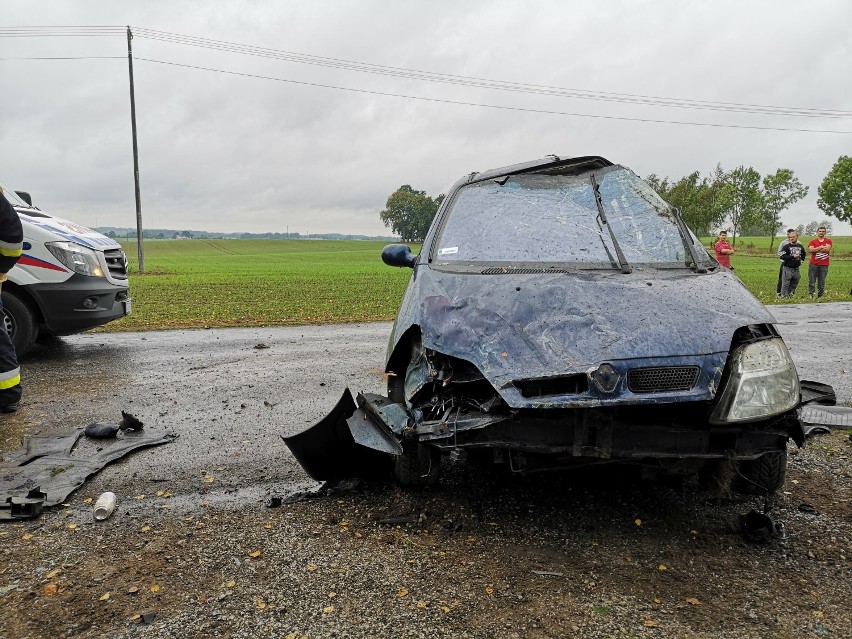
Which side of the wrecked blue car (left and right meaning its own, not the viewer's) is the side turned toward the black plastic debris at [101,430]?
right

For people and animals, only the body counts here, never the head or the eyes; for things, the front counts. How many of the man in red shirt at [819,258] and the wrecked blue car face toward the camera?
2

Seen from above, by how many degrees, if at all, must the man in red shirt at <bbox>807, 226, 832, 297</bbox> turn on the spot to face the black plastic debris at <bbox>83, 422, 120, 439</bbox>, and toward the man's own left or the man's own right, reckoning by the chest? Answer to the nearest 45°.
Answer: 0° — they already face it

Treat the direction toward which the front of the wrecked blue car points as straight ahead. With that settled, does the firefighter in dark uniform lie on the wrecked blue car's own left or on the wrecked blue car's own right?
on the wrecked blue car's own right

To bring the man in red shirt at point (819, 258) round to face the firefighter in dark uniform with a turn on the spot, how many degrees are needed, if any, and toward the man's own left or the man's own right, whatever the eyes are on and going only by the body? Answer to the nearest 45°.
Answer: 0° — they already face them

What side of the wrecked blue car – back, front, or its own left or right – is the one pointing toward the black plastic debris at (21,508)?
right

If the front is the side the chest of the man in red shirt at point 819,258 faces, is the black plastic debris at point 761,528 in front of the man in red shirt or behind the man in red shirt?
in front

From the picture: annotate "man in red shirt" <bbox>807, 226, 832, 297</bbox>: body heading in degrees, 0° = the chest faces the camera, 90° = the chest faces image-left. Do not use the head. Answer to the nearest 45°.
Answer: approximately 0°

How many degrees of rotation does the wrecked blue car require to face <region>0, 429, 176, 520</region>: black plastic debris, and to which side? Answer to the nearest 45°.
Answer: approximately 90° to its right

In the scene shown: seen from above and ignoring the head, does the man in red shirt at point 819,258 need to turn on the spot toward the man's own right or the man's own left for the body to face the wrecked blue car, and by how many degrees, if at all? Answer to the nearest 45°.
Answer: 0° — they already face it
